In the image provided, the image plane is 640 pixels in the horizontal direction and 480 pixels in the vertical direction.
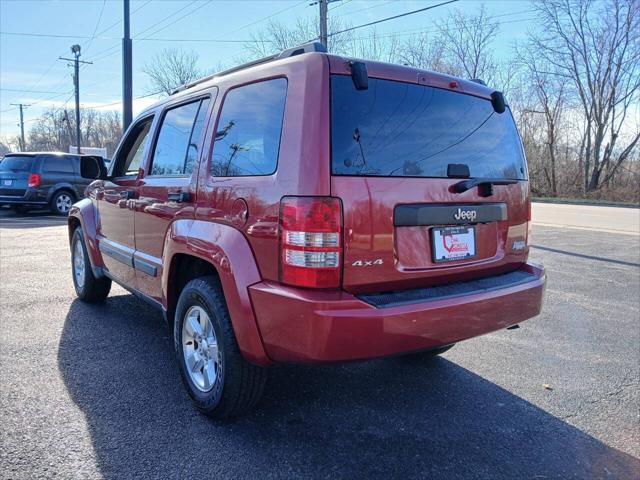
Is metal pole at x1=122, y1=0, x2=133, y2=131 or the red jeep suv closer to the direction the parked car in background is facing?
the metal pole

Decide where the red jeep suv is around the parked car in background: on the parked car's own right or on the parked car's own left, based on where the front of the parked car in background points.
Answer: on the parked car's own right

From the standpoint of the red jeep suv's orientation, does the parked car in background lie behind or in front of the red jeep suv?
in front

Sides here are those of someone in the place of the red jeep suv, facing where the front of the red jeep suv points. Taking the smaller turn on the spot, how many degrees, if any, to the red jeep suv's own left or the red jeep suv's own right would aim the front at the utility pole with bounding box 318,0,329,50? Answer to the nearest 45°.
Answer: approximately 45° to the red jeep suv's own right

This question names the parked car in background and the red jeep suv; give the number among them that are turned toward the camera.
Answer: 0

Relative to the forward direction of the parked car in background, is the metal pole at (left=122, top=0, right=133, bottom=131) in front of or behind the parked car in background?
in front

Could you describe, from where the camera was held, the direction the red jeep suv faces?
facing away from the viewer and to the left of the viewer

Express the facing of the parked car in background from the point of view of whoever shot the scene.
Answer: facing away from the viewer and to the right of the viewer
